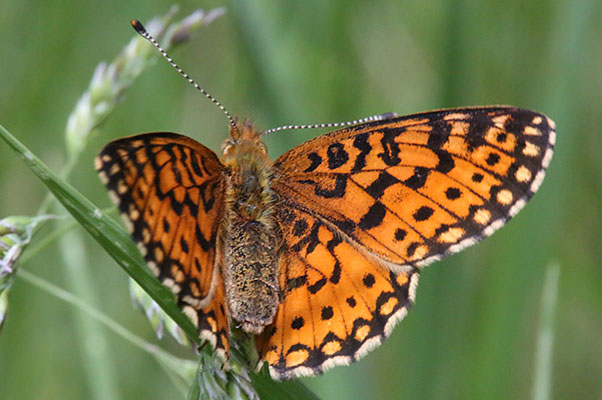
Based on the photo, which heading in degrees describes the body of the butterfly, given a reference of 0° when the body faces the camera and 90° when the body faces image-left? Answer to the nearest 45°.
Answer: approximately 180°
